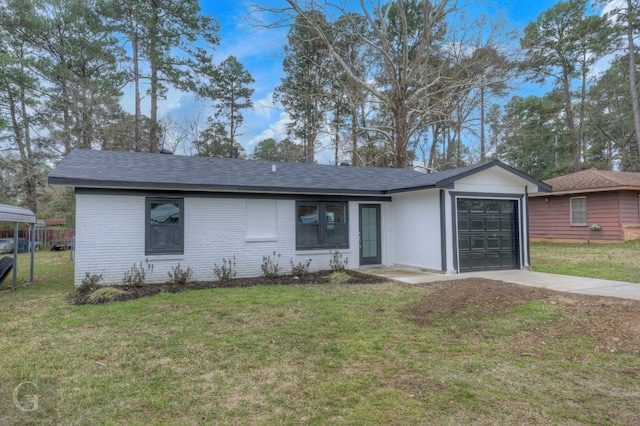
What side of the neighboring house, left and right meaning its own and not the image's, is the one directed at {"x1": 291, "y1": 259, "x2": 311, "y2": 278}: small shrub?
right

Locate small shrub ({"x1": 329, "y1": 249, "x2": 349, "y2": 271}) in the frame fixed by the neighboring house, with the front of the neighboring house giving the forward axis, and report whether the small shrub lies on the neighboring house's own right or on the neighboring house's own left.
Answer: on the neighboring house's own right

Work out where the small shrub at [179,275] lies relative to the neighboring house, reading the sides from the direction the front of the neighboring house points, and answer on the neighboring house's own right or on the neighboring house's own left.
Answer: on the neighboring house's own right

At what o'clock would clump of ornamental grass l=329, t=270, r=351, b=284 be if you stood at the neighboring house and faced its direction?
The clump of ornamental grass is roughly at 2 o'clock from the neighboring house.

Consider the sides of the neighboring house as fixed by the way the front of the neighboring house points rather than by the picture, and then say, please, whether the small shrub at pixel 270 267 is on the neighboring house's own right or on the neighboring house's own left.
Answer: on the neighboring house's own right

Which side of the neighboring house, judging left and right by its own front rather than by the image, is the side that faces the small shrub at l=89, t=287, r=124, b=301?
right

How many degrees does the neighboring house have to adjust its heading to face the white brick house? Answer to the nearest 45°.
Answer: approximately 90° to its right
